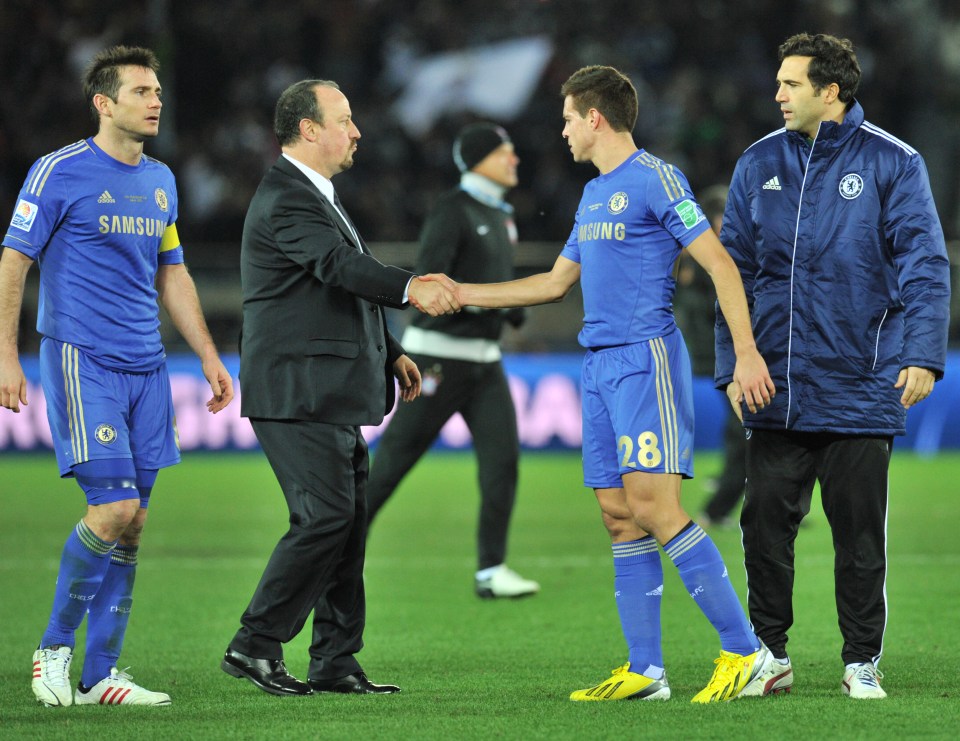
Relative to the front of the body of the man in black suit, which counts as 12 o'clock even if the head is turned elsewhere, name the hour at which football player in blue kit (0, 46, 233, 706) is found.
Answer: The football player in blue kit is roughly at 6 o'clock from the man in black suit.

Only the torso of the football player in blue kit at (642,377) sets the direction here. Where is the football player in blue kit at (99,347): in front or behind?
in front

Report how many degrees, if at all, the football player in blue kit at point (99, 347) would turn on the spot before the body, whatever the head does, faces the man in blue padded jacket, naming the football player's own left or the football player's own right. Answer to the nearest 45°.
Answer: approximately 45° to the football player's own left

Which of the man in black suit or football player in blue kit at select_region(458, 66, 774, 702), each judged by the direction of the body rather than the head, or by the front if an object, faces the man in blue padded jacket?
the man in black suit

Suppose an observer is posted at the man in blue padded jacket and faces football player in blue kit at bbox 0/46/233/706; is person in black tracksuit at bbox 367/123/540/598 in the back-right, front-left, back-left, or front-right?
front-right

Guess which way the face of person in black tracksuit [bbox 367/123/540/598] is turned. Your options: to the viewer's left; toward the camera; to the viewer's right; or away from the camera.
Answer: to the viewer's right

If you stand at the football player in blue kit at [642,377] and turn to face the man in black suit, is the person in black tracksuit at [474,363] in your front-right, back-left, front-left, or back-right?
front-right

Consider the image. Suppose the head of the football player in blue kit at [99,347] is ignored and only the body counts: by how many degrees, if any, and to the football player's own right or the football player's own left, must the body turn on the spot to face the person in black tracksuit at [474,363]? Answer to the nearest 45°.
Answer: approximately 90° to the football player's own left

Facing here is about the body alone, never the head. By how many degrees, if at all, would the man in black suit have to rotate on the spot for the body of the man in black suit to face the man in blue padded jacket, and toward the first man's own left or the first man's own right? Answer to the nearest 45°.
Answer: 0° — they already face them

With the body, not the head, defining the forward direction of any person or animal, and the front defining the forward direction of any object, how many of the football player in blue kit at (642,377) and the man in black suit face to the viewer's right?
1

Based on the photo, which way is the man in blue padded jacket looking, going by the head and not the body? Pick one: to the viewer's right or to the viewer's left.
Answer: to the viewer's left

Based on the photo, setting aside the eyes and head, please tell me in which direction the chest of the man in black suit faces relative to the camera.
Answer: to the viewer's right

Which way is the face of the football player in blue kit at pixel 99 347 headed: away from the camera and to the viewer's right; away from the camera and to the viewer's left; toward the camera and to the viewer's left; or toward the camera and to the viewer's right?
toward the camera and to the viewer's right

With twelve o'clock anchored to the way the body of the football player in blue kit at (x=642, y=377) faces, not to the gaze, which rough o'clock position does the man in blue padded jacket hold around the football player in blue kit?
The man in blue padded jacket is roughly at 7 o'clock from the football player in blue kit.

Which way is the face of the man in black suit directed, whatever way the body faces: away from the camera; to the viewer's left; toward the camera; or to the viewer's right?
to the viewer's right

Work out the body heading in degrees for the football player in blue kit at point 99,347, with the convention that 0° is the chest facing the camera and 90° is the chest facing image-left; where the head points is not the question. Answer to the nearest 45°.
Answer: approximately 315°

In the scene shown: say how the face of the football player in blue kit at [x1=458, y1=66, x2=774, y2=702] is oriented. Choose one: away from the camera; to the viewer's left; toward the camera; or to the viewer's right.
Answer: to the viewer's left

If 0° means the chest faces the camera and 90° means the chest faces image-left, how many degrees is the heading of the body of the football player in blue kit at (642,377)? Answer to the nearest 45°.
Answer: approximately 45°
